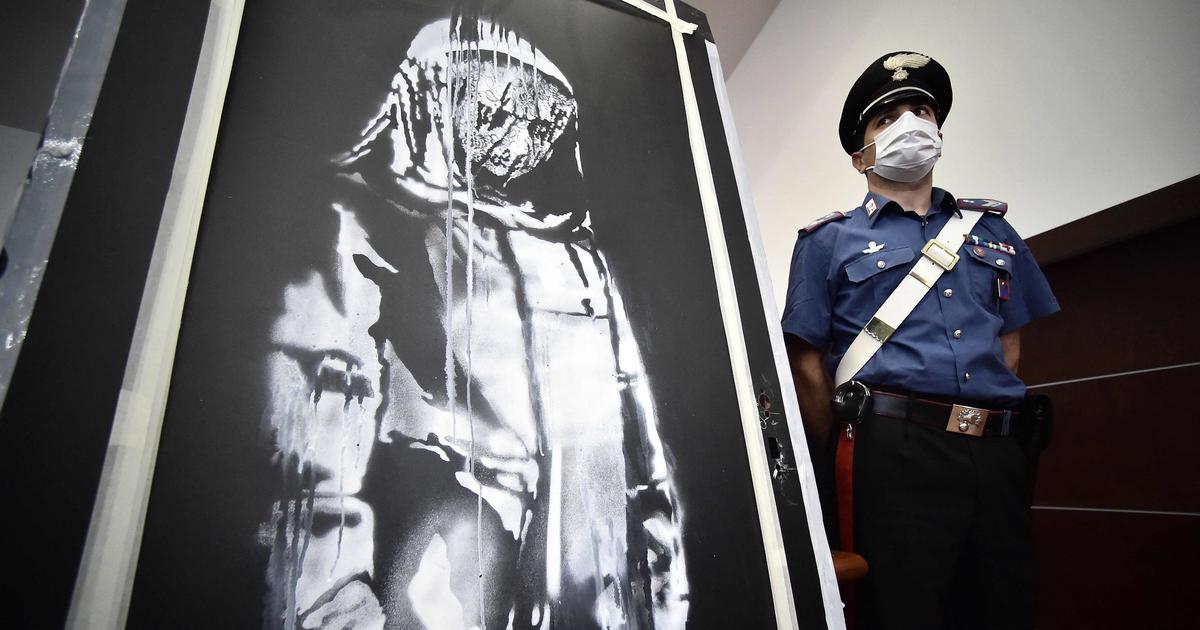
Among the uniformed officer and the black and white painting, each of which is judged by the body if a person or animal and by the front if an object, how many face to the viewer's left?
0

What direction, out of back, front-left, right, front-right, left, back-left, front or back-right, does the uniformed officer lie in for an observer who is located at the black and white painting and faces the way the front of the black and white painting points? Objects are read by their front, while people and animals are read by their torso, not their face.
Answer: left

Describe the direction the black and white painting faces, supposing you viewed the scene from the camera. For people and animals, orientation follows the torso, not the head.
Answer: facing the viewer

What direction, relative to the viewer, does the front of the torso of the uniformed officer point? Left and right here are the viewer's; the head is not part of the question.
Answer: facing the viewer and to the right of the viewer

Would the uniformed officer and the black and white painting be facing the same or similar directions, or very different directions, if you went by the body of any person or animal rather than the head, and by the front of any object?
same or similar directions

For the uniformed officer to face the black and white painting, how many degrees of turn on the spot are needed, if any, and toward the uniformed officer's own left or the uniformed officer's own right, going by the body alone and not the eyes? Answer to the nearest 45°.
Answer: approximately 90° to the uniformed officer's own right
